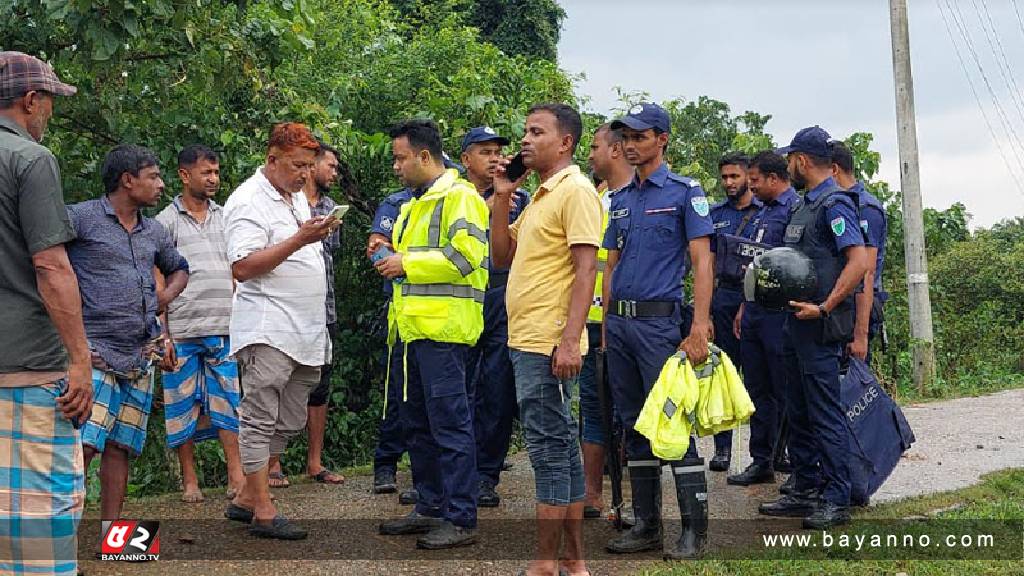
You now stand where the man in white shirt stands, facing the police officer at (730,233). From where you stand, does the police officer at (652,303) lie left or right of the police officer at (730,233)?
right

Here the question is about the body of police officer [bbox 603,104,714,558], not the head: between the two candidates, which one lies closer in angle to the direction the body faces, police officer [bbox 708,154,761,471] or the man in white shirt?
the man in white shirt

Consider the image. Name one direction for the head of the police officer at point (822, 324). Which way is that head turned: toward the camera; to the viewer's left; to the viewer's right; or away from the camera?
to the viewer's left

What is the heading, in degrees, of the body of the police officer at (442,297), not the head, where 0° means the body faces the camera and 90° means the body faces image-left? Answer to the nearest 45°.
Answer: approximately 90°

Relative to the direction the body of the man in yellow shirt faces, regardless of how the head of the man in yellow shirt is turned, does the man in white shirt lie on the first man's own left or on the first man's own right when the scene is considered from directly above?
on the first man's own right

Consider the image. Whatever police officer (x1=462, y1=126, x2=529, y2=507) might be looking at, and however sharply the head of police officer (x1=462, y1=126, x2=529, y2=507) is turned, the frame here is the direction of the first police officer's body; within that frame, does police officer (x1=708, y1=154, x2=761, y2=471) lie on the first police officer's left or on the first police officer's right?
on the first police officer's left

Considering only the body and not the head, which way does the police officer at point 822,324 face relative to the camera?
to the viewer's left
